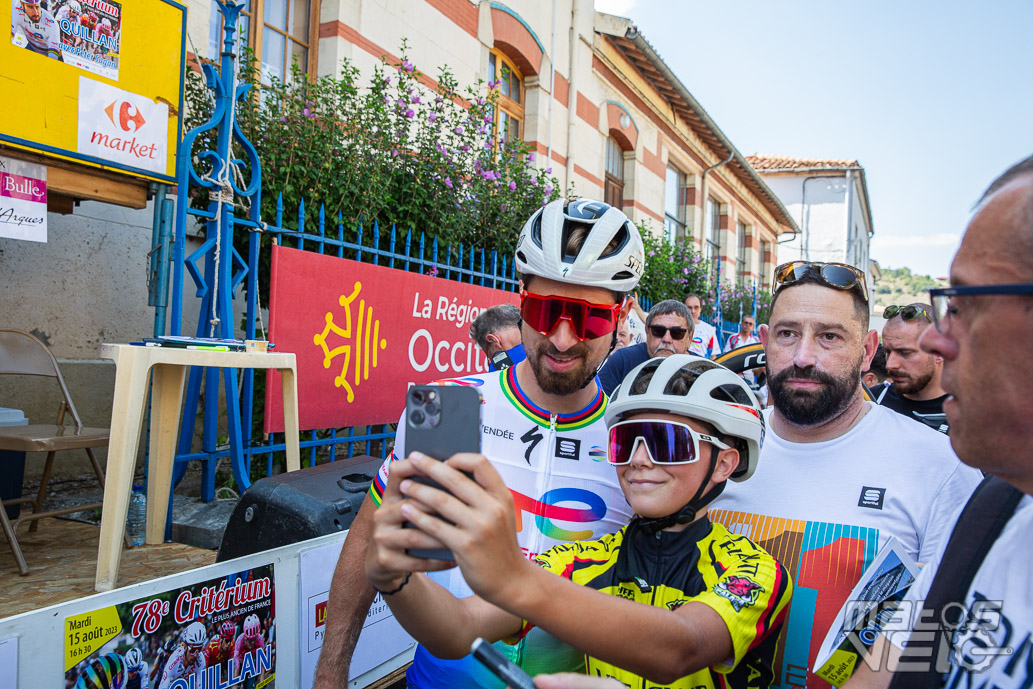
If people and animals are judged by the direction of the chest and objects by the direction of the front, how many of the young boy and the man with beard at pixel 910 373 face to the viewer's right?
0

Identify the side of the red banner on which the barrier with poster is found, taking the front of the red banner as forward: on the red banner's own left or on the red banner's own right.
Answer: on the red banner's own right

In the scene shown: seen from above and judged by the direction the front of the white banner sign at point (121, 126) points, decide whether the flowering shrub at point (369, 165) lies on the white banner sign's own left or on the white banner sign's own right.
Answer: on the white banner sign's own left

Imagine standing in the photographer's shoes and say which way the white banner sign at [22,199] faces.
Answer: facing the viewer and to the right of the viewer

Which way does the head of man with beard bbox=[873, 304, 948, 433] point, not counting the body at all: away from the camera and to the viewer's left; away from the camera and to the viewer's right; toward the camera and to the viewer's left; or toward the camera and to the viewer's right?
toward the camera and to the viewer's left
